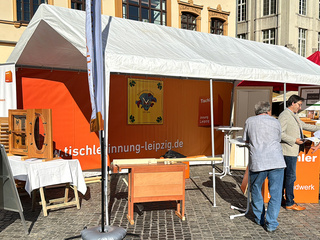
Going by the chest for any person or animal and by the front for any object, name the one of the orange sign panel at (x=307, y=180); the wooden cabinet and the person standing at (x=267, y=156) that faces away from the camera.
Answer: the person standing

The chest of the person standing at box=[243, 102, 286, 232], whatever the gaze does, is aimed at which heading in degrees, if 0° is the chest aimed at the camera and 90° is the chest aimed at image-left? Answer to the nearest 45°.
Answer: approximately 180°

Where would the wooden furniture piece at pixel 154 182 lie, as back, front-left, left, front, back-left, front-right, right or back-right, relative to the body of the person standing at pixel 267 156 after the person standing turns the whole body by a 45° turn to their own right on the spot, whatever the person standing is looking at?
back-left

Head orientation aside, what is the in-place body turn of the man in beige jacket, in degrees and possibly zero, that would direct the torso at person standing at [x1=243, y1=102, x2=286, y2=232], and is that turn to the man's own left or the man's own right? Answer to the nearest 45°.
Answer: approximately 90° to the man's own right

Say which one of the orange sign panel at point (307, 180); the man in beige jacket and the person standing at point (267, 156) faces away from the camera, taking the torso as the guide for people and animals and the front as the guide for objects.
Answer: the person standing

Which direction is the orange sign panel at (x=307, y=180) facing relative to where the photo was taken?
toward the camera

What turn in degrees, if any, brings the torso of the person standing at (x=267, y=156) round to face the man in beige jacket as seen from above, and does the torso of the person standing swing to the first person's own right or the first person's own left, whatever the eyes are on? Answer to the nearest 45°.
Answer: approximately 45° to the first person's own right

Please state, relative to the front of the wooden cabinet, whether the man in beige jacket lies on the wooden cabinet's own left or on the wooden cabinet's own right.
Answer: on the wooden cabinet's own left

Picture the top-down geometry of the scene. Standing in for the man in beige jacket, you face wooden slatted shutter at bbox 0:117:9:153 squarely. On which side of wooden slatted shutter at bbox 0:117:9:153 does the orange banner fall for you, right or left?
right

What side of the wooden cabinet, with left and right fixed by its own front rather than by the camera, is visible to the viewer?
front

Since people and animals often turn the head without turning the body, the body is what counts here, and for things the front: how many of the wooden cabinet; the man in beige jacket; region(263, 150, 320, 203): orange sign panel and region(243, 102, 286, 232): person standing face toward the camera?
2
